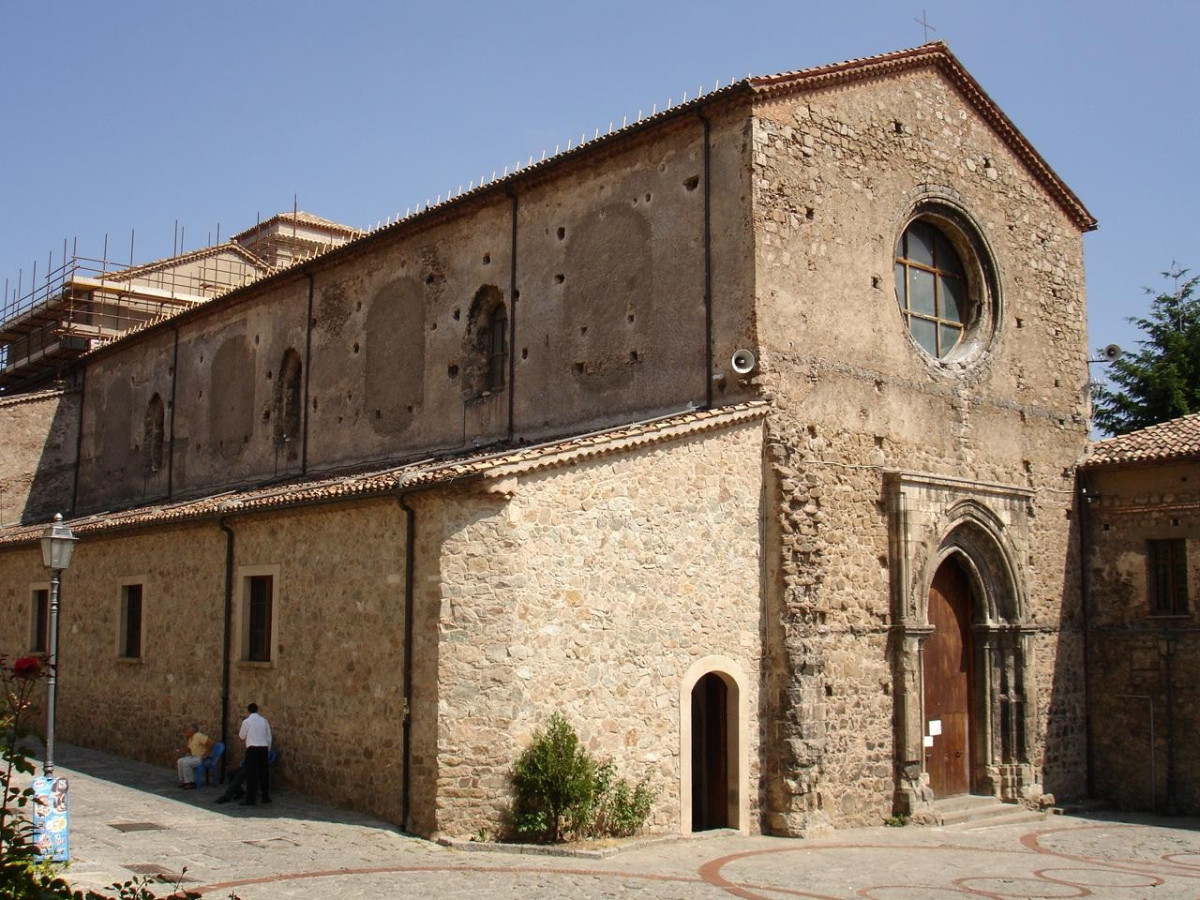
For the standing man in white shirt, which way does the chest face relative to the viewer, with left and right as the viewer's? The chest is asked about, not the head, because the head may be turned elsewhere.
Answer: facing away from the viewer and to the left of the viewer

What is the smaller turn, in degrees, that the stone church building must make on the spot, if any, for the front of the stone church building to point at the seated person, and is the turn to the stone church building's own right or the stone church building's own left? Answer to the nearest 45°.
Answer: approximately 135° to the stone church building's own right

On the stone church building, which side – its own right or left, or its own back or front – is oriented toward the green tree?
left

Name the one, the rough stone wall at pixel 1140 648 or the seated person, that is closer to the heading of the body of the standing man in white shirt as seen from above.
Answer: the seated person

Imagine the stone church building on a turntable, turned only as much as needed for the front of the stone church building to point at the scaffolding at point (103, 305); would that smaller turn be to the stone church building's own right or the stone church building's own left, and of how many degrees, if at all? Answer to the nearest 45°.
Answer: approximately 180°

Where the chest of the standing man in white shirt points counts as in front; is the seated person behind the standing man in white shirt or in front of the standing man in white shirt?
in front

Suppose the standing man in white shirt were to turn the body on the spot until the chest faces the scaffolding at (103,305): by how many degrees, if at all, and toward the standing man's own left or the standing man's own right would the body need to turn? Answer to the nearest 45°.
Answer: approximately 45° to the standing man's own right

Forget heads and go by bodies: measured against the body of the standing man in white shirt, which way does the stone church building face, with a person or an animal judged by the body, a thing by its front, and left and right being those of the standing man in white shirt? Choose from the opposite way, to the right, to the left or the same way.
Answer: the opposite way

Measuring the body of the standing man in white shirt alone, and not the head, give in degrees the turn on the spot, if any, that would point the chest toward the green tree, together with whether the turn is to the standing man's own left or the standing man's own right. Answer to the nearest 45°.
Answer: approximately 90° to the standing man's own right

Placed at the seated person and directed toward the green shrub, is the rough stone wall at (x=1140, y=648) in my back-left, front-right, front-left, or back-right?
front-left

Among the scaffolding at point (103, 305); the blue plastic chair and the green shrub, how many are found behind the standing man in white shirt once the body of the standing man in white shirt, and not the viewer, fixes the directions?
1
